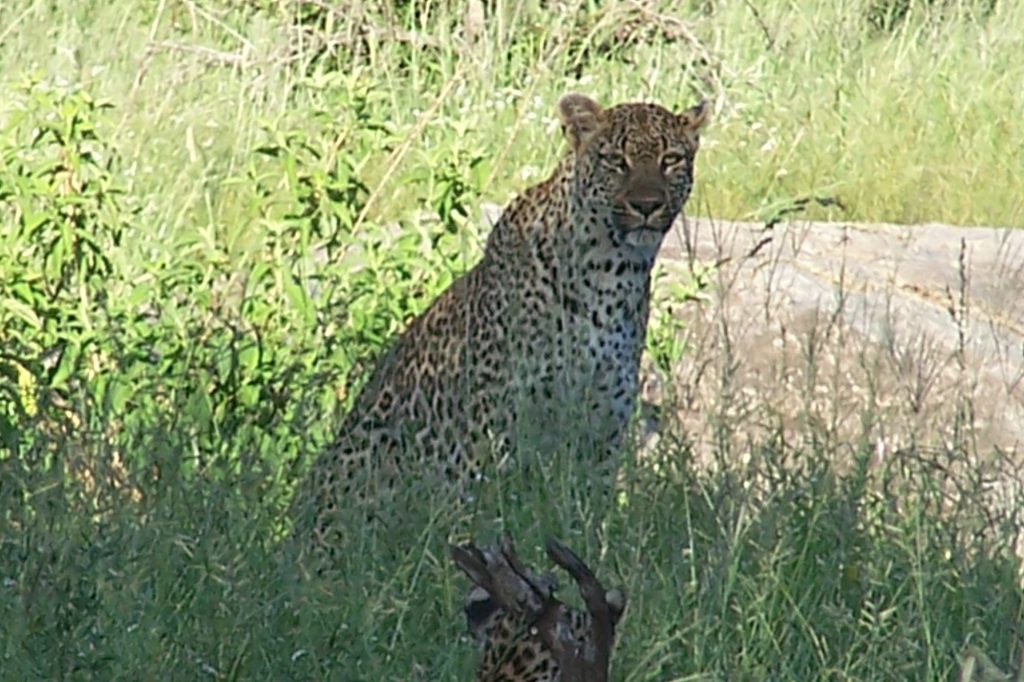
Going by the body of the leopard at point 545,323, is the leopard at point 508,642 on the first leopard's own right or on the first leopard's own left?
on the first leopard's own right

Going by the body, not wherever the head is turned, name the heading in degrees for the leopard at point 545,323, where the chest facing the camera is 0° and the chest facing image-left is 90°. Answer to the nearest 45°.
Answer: approximately 315°
